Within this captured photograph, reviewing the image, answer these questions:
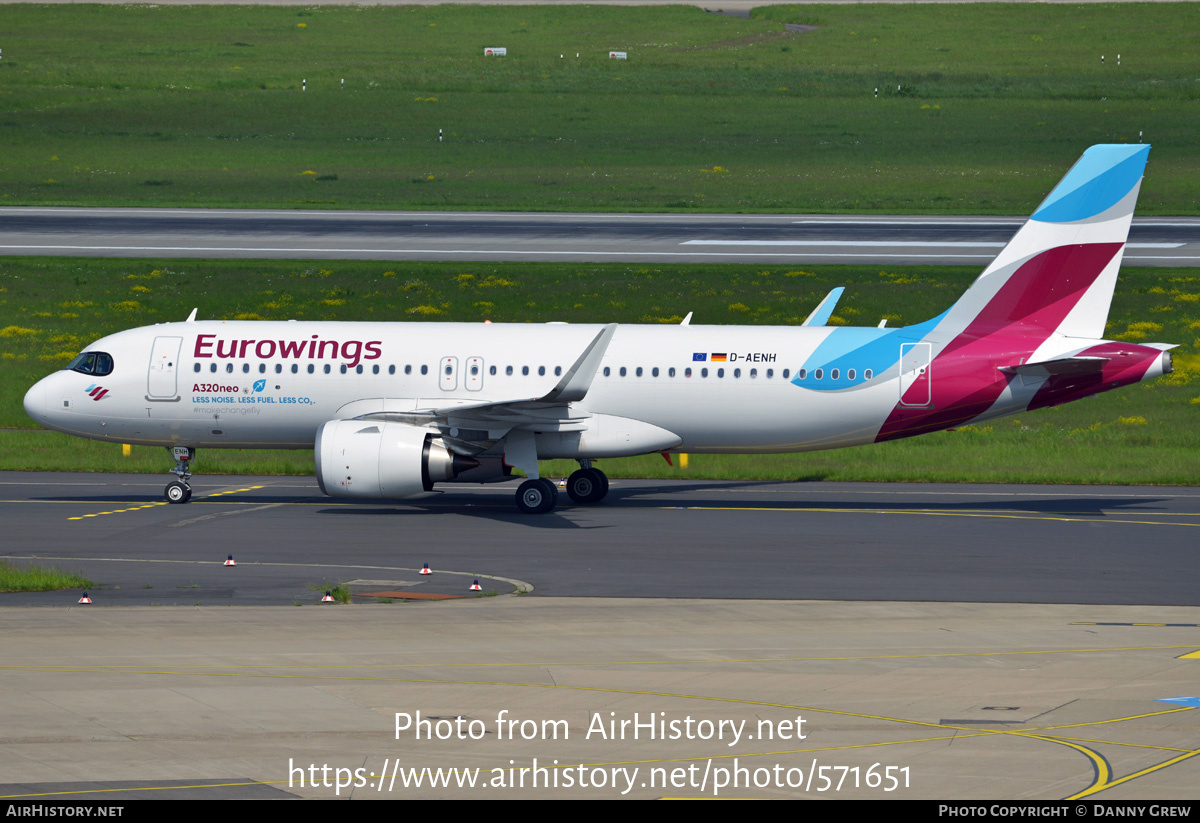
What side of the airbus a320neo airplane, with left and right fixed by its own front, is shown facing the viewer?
left

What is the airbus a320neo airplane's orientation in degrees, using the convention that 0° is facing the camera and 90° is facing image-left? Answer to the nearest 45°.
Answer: approximately 90°
